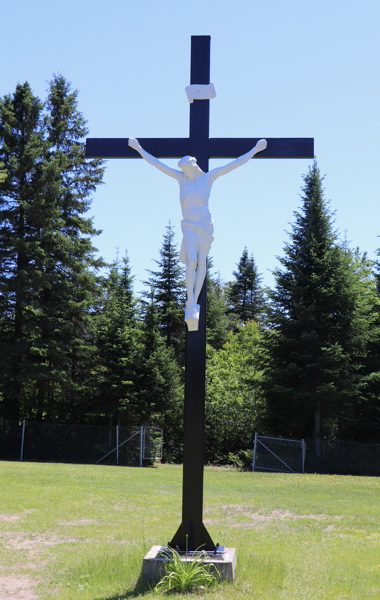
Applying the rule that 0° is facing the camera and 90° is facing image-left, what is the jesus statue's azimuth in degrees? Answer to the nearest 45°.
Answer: approximately 0°

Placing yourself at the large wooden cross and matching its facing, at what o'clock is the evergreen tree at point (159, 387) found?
The evergreen tree is roughly at 6 o'clock from the large wooden cross.

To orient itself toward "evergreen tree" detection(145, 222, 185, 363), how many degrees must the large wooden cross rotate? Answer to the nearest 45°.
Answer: approximately 180°

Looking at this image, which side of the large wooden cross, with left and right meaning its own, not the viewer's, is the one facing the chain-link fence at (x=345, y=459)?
back

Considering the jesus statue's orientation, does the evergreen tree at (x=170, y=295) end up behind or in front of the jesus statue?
behind

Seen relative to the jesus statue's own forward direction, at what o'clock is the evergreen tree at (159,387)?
The evergreen tree is roughly at 6 o'clock from the jesus statue.
